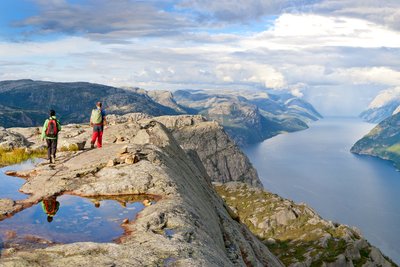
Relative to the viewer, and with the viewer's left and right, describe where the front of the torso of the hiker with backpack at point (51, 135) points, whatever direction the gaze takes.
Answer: facing away from the viewer

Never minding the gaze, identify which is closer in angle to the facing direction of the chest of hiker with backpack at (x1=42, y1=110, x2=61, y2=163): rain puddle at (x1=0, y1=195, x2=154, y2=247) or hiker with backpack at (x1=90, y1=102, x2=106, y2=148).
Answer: the hiker with backpack

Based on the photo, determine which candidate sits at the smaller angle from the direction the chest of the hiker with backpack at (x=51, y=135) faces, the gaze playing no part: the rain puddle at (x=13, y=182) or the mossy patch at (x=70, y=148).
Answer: the mossy patch

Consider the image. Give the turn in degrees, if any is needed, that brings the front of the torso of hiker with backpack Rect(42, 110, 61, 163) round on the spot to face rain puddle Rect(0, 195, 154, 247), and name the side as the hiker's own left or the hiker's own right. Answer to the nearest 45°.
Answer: approximately 180°

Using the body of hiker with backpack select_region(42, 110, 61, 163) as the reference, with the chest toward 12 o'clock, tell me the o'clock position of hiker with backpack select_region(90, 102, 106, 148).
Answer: hiker with backpack select_region(90, 102, 106, 148) is roughly at 2 o'clock from hiker with backpack select_region(42, 110, 61, 163).

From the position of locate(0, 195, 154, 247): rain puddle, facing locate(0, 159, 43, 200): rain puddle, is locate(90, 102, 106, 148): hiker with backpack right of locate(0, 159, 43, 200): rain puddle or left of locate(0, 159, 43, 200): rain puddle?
right

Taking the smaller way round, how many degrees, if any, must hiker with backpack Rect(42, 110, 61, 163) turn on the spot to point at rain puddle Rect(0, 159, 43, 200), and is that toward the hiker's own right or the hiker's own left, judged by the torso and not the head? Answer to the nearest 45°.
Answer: approximately 180°
